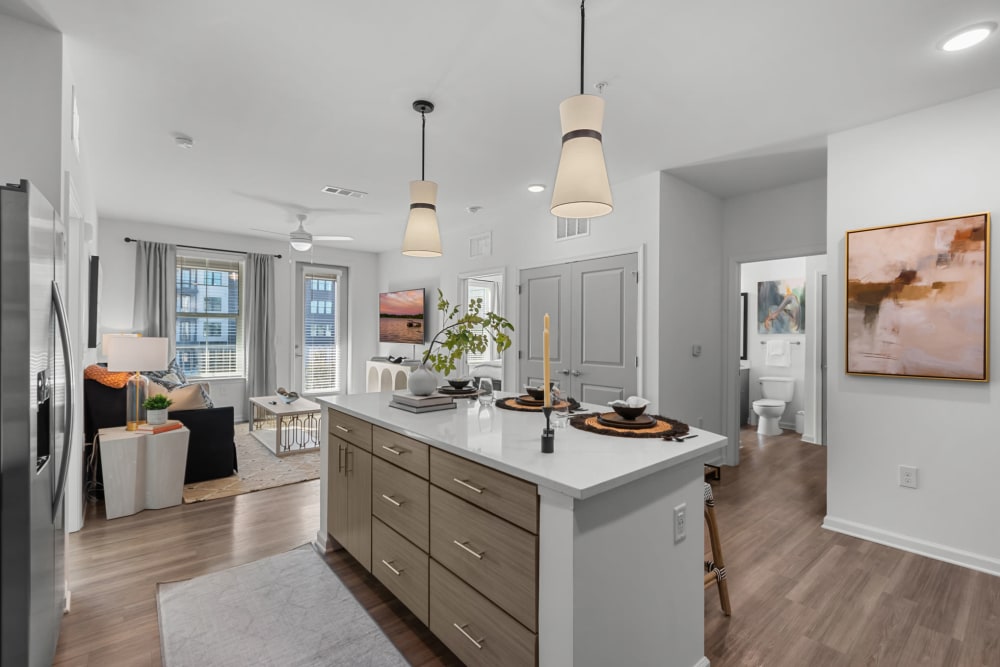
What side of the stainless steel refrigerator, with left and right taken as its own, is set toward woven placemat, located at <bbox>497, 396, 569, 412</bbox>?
front

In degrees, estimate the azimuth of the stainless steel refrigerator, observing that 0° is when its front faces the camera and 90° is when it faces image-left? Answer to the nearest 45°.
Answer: approximately 270°

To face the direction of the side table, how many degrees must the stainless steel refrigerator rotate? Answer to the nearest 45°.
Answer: approximately 90° to its left

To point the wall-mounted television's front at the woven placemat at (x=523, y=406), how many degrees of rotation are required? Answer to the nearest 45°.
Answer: approximately 45° to its left

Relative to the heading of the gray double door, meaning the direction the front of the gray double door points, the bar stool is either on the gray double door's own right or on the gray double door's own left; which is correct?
on the gray double door's own left

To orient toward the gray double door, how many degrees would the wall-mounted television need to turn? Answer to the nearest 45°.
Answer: approximately 90° to its left

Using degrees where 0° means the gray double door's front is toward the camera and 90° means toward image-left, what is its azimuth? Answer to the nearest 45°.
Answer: approximately 45°

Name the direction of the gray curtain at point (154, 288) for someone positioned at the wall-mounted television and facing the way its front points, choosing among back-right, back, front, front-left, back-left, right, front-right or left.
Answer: front-right
